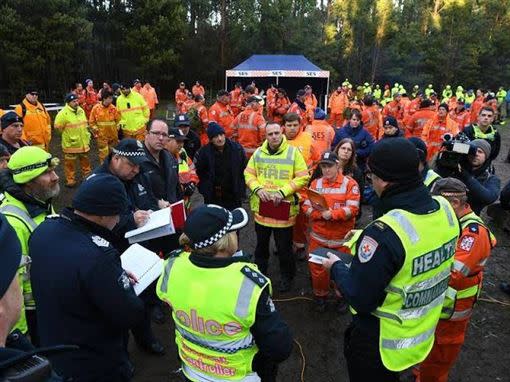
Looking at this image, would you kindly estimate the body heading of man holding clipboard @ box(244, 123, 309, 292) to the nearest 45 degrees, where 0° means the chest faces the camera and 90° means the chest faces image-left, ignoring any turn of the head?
approximately 0°

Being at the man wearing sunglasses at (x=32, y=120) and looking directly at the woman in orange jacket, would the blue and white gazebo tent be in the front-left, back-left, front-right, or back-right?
back-left

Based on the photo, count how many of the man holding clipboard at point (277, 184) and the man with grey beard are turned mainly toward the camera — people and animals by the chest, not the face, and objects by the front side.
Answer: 1

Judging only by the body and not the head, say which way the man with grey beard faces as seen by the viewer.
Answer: to the viewer's right

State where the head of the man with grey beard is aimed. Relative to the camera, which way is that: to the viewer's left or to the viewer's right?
to the viewer's right

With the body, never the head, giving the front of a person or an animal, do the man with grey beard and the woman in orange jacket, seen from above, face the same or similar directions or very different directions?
very different directions

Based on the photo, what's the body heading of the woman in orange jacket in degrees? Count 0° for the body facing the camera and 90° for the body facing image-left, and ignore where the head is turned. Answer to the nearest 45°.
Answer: approximately 45°

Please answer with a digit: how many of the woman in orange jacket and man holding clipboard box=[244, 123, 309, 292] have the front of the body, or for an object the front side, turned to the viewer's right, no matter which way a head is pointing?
0

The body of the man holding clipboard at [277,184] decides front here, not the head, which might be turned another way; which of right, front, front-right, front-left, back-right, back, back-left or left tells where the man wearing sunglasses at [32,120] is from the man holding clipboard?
back-right

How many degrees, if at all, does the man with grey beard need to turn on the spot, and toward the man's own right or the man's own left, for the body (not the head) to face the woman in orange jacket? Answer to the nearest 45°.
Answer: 0° — they already face them

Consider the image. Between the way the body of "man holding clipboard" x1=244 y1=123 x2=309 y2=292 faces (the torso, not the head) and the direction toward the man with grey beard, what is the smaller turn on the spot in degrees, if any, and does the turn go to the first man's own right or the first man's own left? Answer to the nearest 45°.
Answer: approximately 45° to the first man's own right

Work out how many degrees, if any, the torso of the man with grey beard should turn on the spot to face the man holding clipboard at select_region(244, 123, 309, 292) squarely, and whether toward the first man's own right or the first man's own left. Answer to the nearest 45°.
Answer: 0° — they already face them

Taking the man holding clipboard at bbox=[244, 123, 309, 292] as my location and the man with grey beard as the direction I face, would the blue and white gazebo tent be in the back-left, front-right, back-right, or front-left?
back-right

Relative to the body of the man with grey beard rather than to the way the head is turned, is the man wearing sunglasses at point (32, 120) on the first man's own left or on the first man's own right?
on the first man's own left
